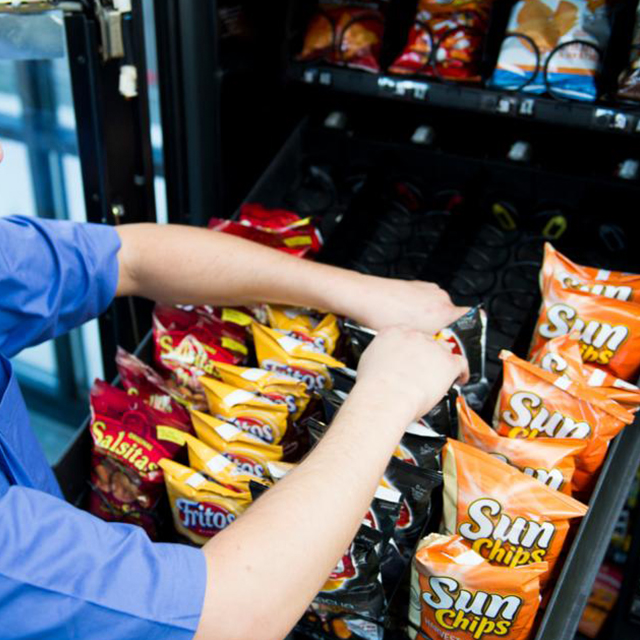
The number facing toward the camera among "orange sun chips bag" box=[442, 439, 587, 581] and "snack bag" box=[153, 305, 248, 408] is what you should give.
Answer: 2

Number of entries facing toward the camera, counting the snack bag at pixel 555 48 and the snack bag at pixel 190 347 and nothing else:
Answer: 2

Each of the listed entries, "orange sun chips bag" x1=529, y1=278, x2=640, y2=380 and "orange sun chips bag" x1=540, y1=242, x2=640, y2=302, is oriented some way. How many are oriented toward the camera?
2
